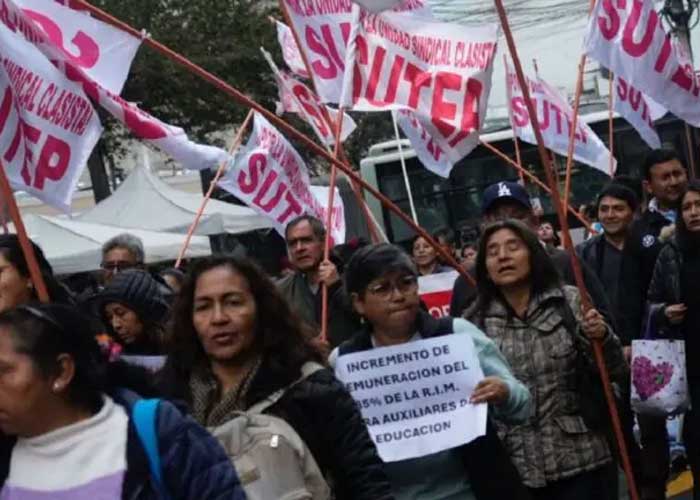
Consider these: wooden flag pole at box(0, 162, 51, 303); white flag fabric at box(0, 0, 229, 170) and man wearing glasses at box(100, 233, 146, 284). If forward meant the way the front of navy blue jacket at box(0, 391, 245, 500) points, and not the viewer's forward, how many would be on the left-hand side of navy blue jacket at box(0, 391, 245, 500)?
0

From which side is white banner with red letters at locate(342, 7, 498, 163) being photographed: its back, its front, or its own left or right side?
front

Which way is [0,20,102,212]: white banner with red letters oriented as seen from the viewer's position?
toward the camera

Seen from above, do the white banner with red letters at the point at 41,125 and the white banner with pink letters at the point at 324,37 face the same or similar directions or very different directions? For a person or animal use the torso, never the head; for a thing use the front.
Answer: same or similar directions

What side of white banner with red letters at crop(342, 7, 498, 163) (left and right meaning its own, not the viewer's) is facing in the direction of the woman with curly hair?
front

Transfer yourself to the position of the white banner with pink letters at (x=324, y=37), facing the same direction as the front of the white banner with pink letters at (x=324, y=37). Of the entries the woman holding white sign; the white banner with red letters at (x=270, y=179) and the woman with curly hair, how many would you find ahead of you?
2

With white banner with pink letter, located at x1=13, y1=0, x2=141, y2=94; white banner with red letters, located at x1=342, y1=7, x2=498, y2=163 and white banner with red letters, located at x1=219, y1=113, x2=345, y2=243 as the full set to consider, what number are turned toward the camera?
3

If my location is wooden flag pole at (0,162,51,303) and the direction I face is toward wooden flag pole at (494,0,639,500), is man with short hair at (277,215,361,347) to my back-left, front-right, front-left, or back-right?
front-left

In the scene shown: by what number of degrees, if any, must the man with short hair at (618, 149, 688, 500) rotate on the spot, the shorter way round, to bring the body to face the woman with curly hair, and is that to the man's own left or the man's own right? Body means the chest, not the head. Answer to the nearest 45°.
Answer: approximately 45° to the man's own right

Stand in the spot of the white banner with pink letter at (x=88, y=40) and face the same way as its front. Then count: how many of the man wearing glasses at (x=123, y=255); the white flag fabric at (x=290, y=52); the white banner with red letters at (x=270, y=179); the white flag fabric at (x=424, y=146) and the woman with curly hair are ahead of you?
1

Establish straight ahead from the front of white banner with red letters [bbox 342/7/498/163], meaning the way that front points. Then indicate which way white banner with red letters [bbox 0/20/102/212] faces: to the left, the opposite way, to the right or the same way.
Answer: the same way

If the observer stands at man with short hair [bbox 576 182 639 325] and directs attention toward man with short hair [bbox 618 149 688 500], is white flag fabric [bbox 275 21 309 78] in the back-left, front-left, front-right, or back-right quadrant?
back-right
